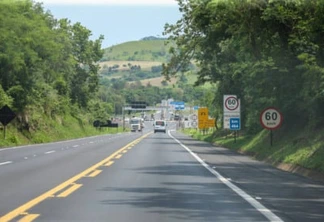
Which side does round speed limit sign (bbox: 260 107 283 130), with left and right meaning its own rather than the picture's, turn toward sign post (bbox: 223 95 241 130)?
back

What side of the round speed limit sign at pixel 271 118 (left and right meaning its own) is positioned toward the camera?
front
